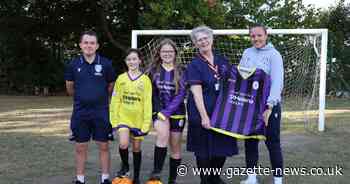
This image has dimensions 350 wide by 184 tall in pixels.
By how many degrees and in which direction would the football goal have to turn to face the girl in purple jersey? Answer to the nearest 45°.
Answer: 0° — it already faces them

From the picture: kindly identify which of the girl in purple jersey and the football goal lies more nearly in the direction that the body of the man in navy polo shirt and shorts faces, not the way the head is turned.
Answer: the girl in purple jersey

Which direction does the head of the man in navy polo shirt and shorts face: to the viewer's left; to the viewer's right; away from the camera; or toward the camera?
toward the camera

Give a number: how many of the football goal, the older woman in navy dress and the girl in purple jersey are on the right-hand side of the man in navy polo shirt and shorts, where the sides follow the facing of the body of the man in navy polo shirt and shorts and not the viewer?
0

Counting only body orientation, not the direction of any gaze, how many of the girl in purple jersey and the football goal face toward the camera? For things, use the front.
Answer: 2

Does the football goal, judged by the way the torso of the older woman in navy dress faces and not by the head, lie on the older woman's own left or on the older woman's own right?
on the older woman's own left

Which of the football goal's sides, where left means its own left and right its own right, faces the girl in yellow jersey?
front

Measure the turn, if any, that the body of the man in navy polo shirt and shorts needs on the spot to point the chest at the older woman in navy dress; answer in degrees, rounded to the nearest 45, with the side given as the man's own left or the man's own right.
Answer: approximately 45° to the man's own left

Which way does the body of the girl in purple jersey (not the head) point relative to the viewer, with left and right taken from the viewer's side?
facing the viewer

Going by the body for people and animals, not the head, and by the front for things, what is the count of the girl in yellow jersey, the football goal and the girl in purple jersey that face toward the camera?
3

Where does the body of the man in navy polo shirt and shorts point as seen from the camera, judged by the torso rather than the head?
toward the camera

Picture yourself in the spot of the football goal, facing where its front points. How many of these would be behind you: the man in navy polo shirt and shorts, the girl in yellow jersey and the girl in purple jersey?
0

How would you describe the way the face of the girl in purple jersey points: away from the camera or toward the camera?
toward the camera

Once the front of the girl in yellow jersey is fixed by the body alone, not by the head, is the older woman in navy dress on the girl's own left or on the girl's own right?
on the girl's own left

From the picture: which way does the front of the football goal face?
toward the camera
